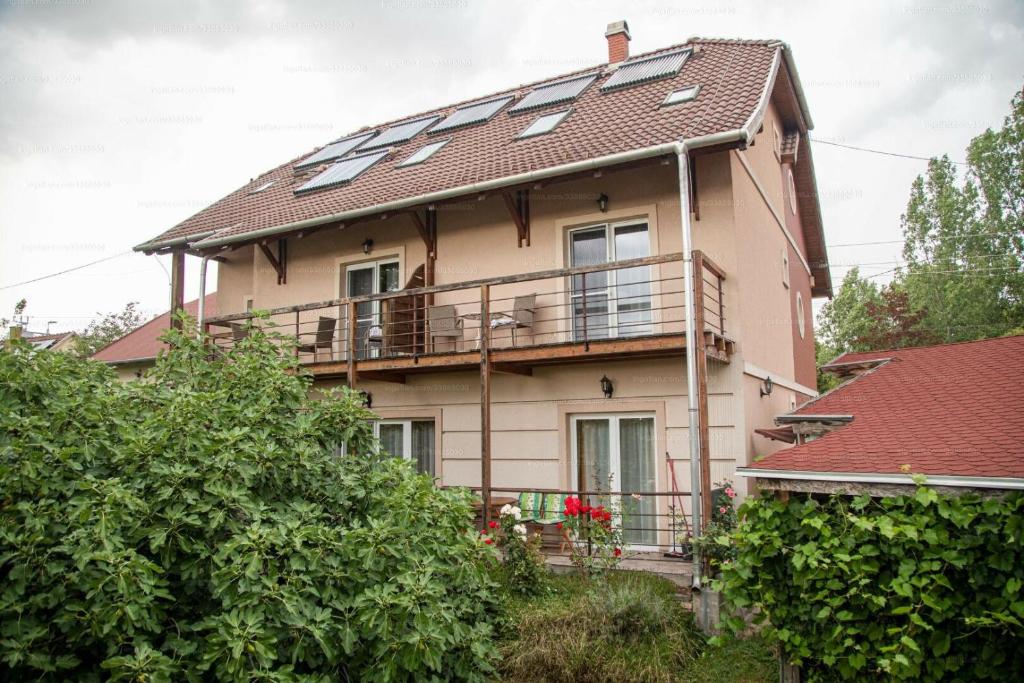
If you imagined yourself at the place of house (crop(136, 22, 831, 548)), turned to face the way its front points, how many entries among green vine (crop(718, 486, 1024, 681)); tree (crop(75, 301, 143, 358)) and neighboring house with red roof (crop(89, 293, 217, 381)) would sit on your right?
2

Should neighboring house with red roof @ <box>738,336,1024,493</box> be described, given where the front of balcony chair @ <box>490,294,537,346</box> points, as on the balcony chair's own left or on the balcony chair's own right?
on the balcony chair's own left

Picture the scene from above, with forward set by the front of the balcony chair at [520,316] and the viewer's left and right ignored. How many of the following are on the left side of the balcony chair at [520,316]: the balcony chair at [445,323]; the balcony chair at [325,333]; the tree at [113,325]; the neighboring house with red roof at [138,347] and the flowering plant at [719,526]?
1

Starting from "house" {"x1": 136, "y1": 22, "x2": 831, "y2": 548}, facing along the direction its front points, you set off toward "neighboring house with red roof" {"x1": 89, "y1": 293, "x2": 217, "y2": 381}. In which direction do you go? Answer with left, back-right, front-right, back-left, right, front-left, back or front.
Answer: right

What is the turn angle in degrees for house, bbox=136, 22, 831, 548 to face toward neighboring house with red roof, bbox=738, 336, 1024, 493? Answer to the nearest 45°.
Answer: approximately 90° to its left

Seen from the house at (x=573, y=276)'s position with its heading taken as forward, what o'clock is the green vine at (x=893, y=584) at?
The green vine is roughly at 10 o'clock from the house.

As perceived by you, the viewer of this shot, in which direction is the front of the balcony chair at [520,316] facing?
facing the viewer and to the left of the viewer
